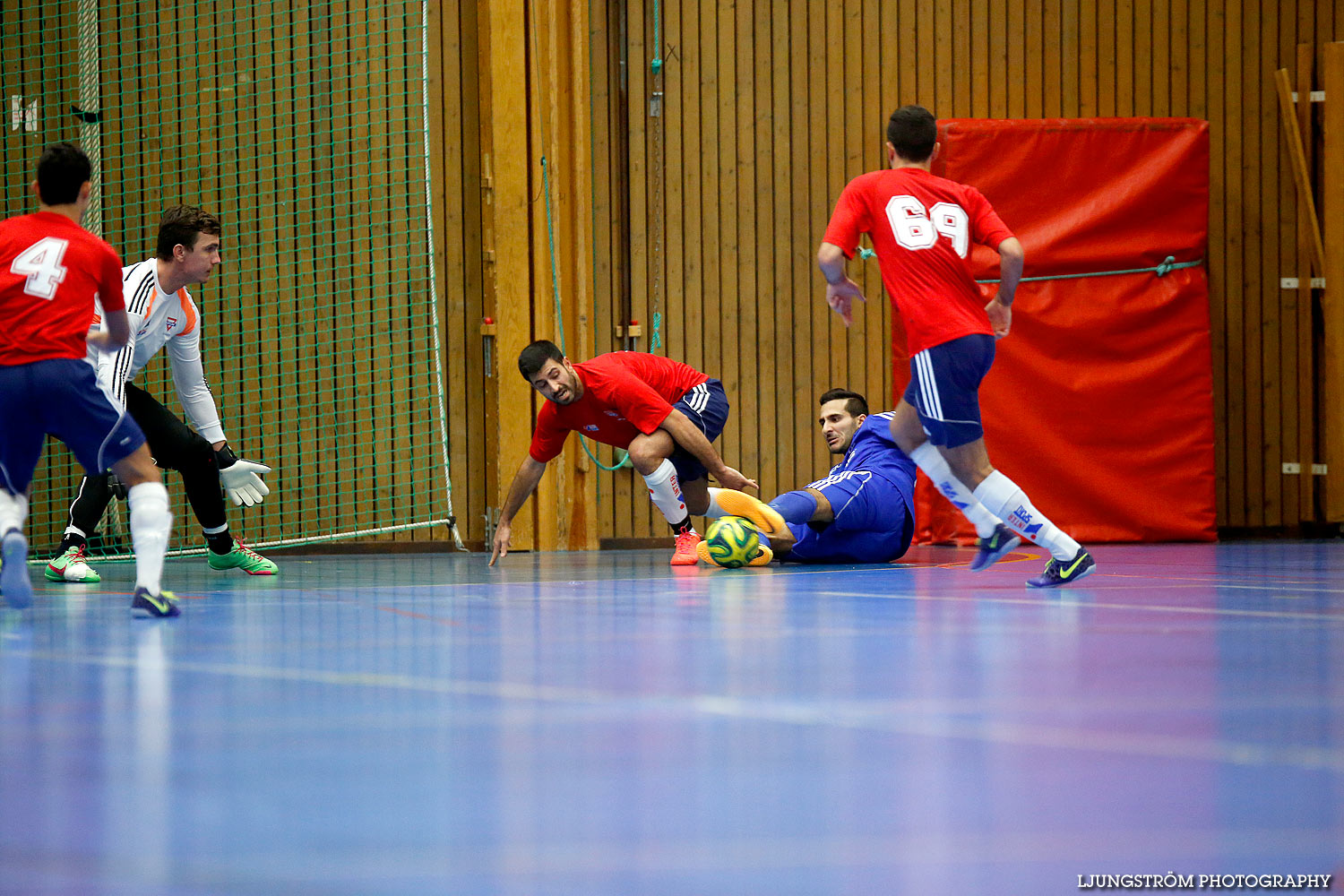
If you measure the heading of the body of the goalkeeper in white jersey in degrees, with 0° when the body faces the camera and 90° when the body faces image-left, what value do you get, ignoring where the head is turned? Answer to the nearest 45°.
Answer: approximately 315°

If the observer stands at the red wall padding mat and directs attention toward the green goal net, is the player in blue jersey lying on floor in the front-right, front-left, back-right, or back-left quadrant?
front-left

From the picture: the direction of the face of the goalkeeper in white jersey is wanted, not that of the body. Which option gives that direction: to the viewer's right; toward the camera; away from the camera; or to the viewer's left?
to the viewer's right

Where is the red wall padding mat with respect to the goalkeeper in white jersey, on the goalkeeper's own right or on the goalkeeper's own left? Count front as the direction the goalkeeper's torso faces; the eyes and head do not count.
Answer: on the goalkeeper's own left

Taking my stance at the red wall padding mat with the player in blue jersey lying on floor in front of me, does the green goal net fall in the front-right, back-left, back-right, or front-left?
front-right

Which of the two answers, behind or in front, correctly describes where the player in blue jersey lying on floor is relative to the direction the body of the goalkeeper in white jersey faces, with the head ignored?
in front

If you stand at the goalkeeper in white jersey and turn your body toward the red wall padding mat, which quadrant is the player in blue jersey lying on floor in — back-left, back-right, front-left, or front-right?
front-right

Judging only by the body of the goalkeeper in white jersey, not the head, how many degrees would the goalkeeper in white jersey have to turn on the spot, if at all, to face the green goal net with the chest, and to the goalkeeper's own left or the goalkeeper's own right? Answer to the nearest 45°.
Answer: approximately 135° to the goalkeeper's own left

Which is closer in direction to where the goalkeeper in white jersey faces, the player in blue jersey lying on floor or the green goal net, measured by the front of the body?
the player in blue jersey lying on floor

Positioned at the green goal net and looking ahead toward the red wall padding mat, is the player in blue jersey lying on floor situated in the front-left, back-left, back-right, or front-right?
front-right
